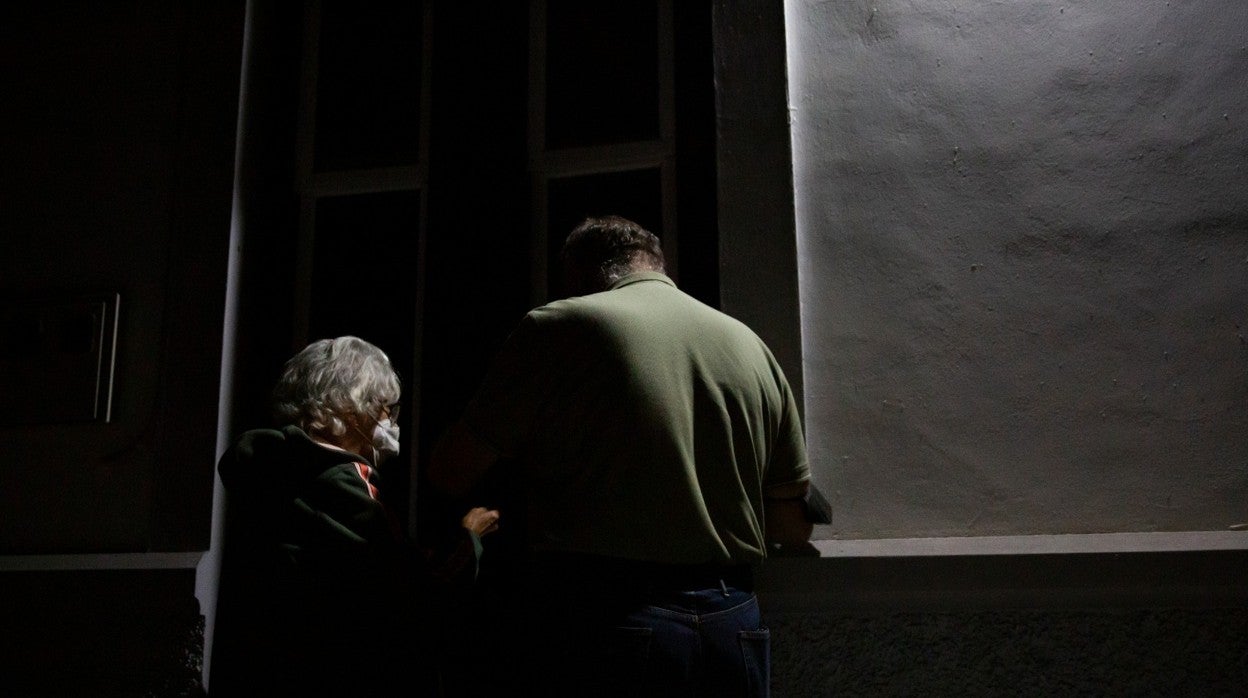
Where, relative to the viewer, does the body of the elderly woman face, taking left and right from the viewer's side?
facing away from the viewer and to the right of the viewer

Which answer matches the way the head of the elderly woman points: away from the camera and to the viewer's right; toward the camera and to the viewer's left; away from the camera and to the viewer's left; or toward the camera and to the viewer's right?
away from the camera and to the viewer's right
